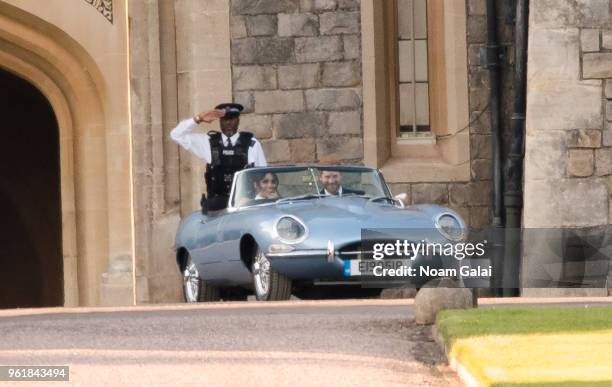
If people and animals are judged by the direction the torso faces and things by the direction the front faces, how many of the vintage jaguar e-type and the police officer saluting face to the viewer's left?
0

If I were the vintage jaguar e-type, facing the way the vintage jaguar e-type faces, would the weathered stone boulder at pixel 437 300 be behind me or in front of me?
in front

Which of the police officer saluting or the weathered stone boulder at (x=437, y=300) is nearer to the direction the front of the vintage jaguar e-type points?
the weathered stone boulder

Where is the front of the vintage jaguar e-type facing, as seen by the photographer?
facing the viewer and to the right of the viewer

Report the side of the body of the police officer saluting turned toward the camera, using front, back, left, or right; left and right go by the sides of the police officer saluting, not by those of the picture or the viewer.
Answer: front

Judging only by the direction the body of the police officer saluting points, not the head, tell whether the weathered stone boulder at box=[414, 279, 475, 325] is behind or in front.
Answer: in front
